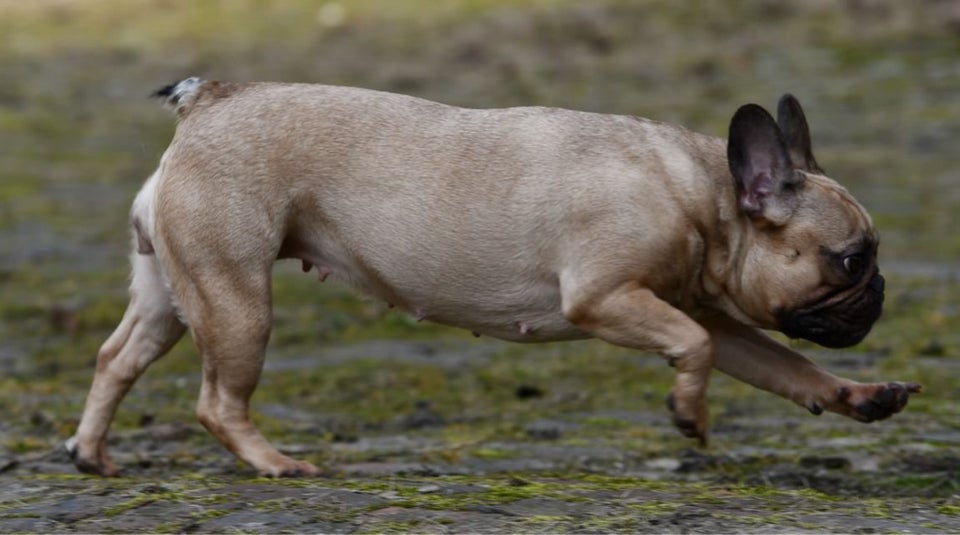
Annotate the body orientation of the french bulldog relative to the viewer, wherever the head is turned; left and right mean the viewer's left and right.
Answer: facing to the right of the viewer
